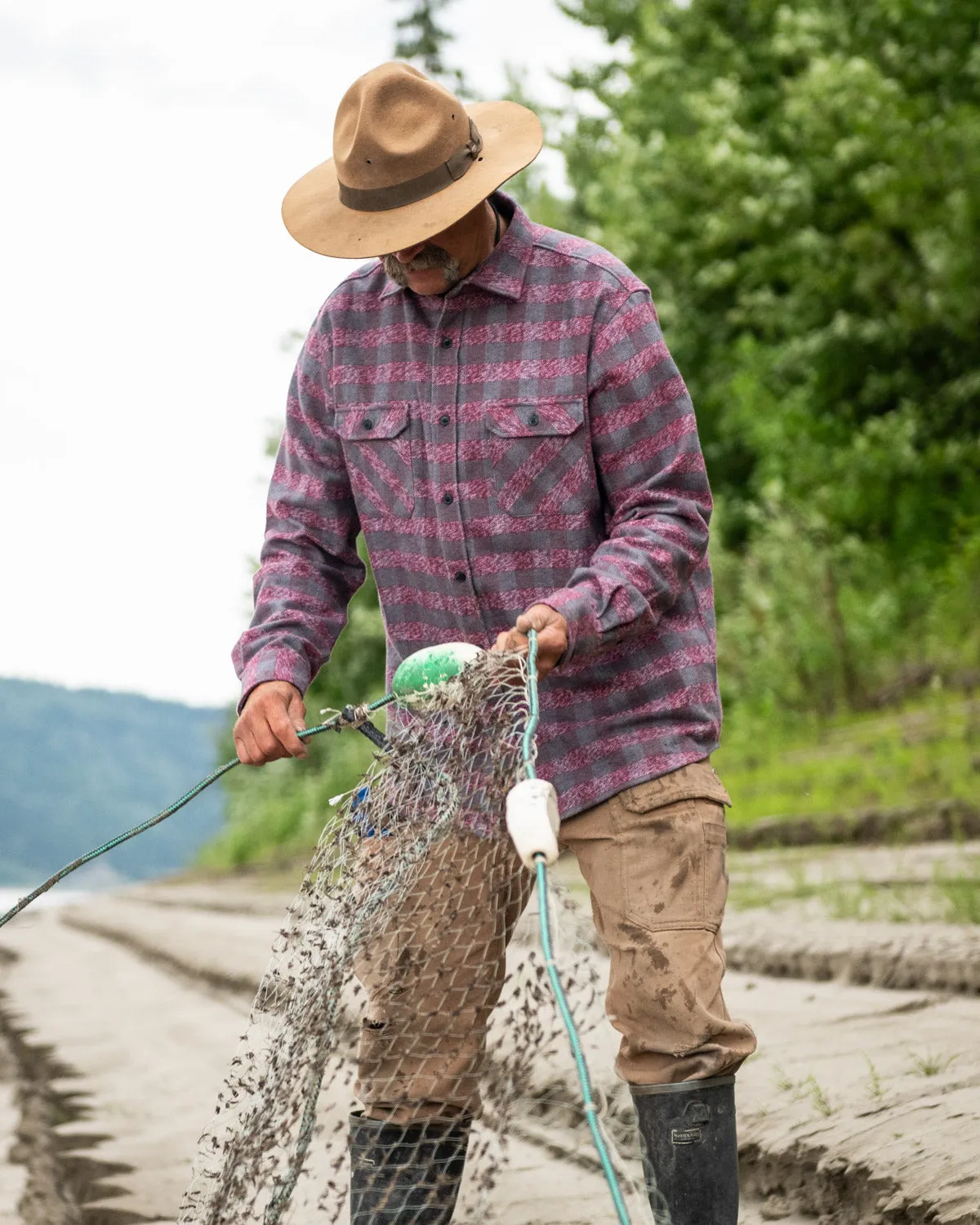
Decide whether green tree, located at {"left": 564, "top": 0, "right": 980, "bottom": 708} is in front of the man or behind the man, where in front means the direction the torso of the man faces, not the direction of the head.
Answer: behind

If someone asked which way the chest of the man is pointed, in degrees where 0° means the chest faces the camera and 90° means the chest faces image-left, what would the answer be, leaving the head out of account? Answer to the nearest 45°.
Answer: approximately 45°

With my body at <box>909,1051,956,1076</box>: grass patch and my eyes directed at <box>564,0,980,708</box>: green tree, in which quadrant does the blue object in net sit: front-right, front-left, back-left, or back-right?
back-left

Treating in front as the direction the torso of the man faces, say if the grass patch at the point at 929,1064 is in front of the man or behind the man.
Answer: behind
